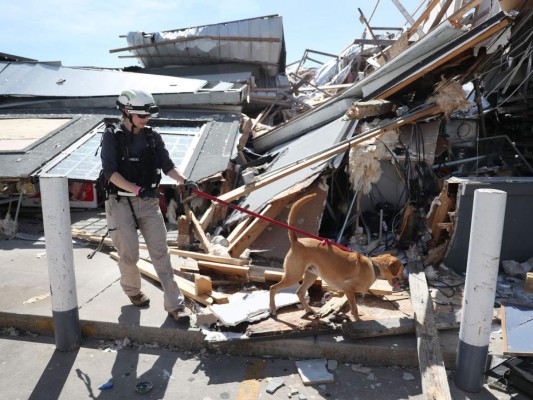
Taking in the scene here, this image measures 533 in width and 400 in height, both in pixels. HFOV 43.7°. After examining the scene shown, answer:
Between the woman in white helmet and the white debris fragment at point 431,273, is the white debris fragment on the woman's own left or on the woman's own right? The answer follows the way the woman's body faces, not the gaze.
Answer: on the woman's own left

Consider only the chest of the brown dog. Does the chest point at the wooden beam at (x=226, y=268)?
no

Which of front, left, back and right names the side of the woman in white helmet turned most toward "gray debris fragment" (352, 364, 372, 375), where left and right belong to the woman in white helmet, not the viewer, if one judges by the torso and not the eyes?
front

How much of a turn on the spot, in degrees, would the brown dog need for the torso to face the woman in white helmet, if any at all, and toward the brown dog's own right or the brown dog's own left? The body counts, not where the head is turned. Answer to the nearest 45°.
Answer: approximately 180°

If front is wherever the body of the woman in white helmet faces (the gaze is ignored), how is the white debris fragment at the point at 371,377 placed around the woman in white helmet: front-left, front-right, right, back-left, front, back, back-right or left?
front

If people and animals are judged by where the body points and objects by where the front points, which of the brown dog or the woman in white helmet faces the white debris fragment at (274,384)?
the woman in white helmet

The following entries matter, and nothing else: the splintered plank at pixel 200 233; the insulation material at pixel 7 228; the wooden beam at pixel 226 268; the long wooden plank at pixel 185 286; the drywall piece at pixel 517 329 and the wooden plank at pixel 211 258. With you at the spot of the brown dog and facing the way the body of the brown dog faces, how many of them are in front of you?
1

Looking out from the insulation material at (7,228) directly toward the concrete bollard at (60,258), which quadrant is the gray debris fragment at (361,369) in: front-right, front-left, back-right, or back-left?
front-left

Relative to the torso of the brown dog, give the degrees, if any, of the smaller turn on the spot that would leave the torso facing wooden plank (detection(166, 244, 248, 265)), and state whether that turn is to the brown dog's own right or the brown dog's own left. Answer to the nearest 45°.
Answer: approximately 135° to the brown dog's own left

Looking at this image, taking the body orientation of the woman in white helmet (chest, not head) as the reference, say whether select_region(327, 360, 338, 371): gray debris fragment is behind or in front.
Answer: in front

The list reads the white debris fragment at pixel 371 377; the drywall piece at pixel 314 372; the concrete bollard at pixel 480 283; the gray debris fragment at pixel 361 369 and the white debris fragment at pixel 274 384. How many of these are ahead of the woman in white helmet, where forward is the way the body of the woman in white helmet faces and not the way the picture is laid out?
5

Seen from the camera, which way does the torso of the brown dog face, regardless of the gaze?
to the viewer's right

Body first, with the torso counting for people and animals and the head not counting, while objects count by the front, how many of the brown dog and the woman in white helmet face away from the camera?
0

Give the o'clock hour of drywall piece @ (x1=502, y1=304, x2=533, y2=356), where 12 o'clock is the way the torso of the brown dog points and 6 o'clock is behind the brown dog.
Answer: The drywall piece is roughly at 12 o'clock from the brown dog.

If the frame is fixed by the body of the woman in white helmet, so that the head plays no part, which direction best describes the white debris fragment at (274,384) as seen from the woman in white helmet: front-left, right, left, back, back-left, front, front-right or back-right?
front

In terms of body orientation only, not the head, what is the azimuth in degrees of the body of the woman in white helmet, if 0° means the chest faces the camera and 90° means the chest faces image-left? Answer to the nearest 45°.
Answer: approximately 315°
